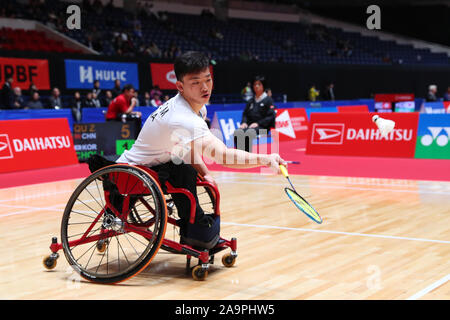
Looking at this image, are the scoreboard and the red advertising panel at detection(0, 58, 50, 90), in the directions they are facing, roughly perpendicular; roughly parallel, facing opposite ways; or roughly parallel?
roughly parallel

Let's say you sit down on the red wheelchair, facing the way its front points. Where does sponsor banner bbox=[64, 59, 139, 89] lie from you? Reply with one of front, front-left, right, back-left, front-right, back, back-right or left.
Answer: back-left

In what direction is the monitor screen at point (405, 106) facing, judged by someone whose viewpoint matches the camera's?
facing the viewer

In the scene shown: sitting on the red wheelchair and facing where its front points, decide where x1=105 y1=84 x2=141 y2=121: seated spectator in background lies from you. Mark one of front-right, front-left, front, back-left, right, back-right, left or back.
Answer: back-left

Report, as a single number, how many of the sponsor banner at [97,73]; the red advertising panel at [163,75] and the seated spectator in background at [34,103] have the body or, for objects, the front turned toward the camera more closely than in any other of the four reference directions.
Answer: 3

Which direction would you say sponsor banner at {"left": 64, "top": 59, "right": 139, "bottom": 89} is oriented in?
toward the camera

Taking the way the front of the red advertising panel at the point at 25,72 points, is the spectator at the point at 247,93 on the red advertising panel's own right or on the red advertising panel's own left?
on the red advertising panel's own left

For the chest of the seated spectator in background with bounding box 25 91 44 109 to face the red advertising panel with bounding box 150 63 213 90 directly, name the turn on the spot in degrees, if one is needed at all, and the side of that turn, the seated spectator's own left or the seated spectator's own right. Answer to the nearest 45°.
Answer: approximately 135° to the seated spectator's own left

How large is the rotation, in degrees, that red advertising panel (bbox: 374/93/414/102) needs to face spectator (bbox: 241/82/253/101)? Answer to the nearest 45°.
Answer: approximately 90° to its right

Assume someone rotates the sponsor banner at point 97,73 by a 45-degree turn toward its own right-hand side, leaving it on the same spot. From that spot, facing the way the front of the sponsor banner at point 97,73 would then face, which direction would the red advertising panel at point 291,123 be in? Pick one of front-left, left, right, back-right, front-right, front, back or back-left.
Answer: left

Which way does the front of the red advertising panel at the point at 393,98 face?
toward the camera

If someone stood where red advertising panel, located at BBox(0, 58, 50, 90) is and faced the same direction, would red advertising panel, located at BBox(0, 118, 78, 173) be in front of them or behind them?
in front

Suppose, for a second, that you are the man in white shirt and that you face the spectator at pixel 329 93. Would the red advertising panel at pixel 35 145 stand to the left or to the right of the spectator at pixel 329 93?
left
